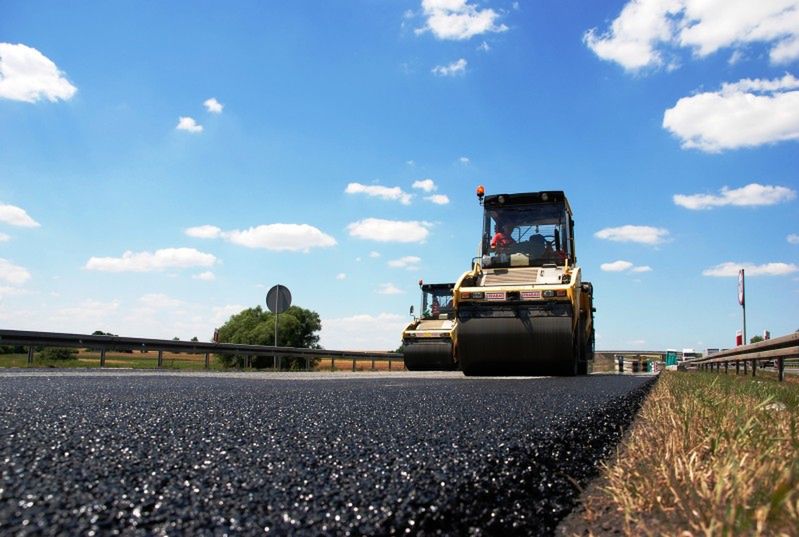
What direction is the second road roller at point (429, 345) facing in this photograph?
toward the camera

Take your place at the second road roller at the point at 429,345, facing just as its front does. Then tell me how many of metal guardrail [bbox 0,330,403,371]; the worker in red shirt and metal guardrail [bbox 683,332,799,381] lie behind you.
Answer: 0

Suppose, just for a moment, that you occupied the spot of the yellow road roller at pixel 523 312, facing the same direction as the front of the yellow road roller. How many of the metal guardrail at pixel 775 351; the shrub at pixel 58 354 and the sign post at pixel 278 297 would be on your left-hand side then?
1

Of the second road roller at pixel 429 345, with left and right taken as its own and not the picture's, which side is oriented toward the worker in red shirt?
front

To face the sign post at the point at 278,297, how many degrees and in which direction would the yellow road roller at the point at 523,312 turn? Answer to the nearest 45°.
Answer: approximately 135° to its right

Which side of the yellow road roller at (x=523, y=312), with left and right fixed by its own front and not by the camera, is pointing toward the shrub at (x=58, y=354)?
right

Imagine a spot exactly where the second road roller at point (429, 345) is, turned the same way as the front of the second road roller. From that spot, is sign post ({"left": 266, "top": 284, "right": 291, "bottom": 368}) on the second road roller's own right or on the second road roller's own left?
on the second road roller's own right

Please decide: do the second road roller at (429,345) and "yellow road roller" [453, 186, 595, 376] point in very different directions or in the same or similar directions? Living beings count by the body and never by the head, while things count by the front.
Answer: same or similar directions

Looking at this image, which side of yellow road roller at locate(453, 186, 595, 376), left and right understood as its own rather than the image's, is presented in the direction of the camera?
front

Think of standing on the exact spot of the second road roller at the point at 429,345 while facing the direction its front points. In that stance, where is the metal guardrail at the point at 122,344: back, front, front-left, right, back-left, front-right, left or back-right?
front-right

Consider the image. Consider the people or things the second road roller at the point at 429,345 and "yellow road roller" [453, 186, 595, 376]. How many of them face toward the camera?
2

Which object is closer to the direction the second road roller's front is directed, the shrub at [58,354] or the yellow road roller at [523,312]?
the yellow road roller

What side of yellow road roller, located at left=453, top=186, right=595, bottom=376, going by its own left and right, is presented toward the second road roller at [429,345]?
back

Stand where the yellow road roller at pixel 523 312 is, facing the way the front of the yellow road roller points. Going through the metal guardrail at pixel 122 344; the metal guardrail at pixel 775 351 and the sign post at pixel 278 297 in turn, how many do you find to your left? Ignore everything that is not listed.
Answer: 1

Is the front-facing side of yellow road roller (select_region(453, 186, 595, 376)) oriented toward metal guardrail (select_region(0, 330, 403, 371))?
no

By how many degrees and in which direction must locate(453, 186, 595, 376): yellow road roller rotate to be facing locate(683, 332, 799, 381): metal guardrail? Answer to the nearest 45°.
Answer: approximately 90° to its left

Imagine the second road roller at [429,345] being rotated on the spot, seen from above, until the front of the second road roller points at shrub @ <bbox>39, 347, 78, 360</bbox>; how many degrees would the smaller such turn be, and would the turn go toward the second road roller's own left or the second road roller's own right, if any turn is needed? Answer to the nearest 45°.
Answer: approximately 45° to the second road roller's own right
